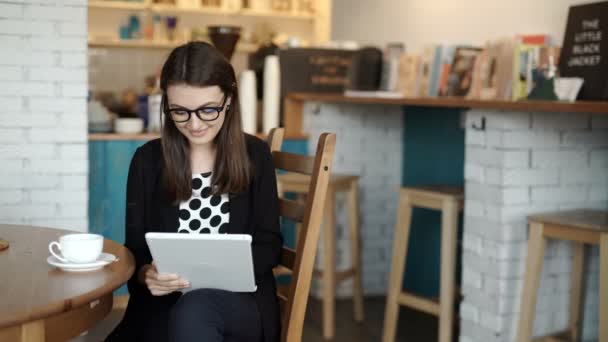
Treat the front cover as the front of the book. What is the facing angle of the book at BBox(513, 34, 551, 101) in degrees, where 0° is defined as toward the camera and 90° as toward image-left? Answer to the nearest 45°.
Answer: approximately 0°

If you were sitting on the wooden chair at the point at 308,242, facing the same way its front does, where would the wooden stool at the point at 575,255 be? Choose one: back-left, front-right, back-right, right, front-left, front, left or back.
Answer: back

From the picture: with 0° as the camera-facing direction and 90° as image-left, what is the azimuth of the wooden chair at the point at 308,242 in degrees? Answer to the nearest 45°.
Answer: approximately 45°

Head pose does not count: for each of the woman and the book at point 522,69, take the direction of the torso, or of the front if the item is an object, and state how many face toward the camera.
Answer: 2

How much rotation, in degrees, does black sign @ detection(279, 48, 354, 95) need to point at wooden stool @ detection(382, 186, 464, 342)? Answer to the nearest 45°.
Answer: approximately 45° to its left

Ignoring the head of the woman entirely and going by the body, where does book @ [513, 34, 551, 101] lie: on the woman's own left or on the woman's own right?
on the woman's own left

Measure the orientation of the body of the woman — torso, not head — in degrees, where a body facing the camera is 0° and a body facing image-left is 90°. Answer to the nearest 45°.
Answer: approximately 0°

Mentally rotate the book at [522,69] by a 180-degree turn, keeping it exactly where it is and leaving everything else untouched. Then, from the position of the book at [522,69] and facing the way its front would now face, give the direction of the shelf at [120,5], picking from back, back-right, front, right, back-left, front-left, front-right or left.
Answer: front-left

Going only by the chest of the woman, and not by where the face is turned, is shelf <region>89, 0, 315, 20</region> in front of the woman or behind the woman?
behind

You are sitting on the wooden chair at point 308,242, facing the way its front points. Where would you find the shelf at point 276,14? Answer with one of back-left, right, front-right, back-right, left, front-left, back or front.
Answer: back-right
